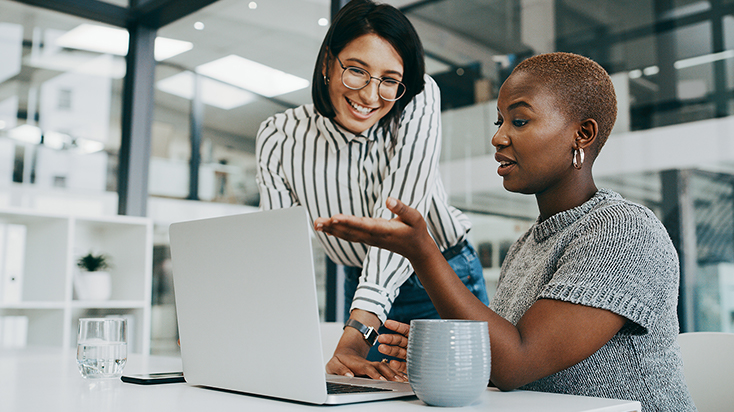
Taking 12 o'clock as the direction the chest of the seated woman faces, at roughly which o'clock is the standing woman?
The standing woman is roughly at 2 o'clock from the seated woman.

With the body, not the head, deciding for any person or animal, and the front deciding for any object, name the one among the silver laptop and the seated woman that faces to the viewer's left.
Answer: the seated woman

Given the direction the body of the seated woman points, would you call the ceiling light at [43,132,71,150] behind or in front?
in front

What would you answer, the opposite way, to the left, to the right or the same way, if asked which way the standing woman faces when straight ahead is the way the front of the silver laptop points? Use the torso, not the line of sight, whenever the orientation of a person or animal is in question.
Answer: the opposite way

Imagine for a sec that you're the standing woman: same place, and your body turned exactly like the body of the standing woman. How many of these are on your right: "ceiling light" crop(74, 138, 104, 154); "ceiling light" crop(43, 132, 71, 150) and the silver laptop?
2

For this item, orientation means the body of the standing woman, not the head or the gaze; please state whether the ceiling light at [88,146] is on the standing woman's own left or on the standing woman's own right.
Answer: on the standing woman's own right

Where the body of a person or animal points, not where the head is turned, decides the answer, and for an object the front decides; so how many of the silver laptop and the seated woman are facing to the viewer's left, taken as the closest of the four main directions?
1

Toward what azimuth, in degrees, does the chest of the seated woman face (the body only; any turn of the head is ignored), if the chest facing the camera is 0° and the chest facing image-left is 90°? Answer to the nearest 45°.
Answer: approximately 90°

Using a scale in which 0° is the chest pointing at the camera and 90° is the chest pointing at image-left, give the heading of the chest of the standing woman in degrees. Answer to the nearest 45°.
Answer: approximately 45°

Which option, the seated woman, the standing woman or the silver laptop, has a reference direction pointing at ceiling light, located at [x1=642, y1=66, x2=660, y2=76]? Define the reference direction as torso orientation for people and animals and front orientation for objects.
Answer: the silver laptop

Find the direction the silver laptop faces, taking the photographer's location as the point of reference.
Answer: facing away from the viewer and to the right of the viewer

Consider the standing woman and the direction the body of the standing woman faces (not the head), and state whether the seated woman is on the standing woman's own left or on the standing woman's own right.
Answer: on the standing woman's own left

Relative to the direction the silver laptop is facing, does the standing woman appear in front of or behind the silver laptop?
in front
